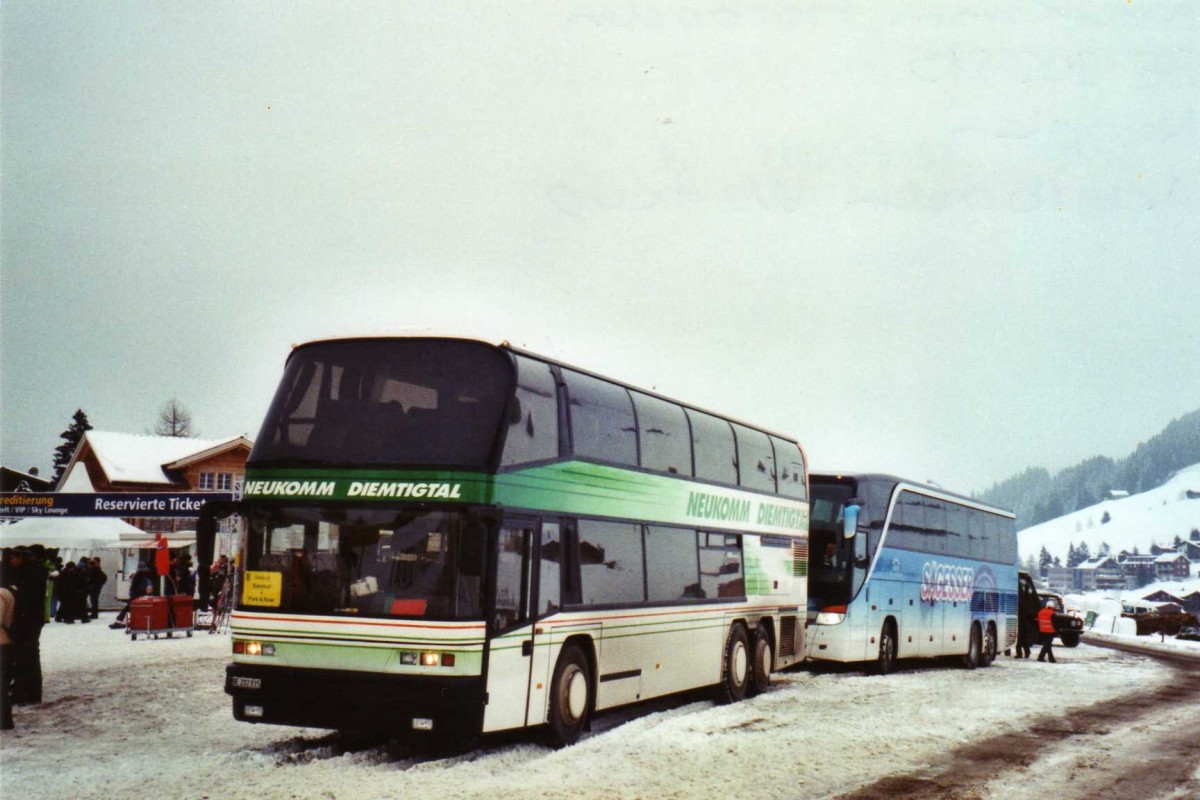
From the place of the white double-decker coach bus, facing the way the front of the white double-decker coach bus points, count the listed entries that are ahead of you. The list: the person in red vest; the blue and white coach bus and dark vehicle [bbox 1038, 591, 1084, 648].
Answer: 0

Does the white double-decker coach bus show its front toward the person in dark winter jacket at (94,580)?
no

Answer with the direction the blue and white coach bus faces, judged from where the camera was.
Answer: facing the viewer and to the left of the viewer

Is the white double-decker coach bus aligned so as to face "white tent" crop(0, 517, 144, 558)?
no

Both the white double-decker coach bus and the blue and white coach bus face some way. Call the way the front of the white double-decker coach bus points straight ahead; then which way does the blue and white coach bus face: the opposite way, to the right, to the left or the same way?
the same way

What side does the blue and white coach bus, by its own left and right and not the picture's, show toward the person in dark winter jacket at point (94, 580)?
right

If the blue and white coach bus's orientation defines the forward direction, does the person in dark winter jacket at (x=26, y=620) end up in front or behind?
in front

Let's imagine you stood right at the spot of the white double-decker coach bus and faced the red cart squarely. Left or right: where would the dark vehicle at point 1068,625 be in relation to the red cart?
right

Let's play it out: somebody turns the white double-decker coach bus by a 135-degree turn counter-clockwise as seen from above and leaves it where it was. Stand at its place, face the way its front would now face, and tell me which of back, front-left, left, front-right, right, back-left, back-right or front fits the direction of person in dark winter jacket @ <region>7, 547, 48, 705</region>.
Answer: back-left

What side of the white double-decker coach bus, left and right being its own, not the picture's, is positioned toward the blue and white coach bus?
back

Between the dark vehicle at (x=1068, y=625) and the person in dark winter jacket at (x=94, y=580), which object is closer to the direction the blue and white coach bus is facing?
the person in dark winter jacket

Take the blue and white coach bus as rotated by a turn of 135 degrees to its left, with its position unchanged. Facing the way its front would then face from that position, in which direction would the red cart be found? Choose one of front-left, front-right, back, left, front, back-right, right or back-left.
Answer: back

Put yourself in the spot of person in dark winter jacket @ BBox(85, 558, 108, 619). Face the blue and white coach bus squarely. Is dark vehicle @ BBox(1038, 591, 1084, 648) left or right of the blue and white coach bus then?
left

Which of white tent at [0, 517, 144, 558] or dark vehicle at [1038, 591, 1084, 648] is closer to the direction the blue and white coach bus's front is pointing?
the white tent

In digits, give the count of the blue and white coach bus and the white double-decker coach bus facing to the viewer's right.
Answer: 0

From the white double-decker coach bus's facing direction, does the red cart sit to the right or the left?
on its right

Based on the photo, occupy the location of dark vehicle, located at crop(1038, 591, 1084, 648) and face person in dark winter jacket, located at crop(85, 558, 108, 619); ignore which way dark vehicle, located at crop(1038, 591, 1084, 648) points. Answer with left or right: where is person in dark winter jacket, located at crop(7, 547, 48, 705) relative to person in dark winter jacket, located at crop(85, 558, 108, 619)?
left

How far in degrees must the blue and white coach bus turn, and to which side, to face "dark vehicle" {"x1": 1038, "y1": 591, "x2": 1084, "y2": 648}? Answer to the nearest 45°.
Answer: approximately 135° to its right

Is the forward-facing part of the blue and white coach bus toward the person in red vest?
no

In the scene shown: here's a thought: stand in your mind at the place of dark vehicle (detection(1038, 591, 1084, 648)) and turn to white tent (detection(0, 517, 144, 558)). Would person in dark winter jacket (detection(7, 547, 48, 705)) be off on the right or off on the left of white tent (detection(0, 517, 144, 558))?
left

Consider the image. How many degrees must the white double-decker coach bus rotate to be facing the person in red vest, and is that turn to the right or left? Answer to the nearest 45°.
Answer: approximately 180°
